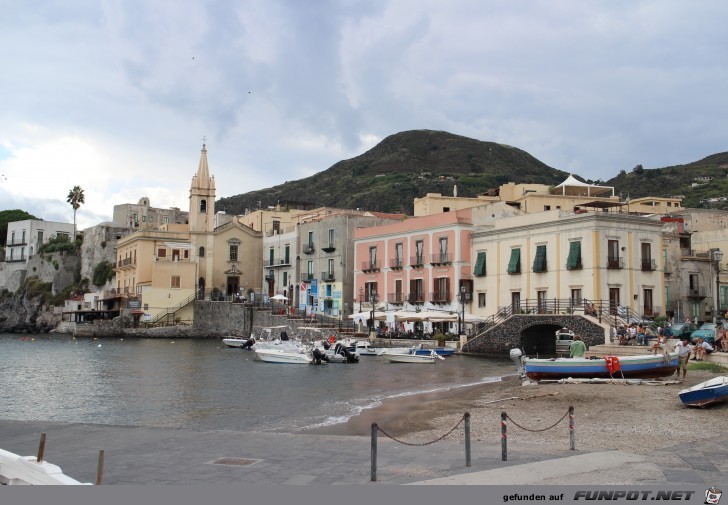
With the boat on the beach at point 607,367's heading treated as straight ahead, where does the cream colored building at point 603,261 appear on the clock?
The cream colored building is roughly at 9 o'clock from the boat on the beach.

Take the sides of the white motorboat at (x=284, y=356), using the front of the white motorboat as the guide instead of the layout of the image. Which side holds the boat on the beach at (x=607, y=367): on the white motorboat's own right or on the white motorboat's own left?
on the white motorboat's own left

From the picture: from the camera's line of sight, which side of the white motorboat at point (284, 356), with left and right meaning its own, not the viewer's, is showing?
left

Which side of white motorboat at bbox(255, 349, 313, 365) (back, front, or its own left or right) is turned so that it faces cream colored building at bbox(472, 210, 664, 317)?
back

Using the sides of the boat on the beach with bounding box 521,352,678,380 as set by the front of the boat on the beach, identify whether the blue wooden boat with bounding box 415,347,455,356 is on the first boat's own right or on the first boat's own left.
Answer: on the first boat's own left

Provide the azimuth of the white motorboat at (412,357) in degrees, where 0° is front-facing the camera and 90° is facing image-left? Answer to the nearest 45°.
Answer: approximately 90°

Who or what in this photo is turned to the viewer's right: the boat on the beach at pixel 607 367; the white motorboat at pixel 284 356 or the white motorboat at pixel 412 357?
the boat on the beach

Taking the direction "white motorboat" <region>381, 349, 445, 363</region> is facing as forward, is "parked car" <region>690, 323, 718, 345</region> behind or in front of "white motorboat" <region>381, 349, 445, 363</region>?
behind

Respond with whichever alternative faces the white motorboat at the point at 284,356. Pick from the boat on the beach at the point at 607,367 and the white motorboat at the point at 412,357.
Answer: the white motorboat at the point at 412,357

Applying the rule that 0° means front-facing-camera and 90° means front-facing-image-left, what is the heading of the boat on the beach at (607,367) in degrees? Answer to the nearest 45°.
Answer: approximately 270°

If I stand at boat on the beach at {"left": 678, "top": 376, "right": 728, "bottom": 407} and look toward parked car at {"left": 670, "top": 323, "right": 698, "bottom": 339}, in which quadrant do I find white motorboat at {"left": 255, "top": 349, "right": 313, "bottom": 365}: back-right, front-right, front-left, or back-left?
front-left

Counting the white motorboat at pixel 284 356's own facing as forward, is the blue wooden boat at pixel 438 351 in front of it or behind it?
behind

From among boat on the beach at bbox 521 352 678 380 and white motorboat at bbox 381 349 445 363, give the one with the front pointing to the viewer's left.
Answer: the white motorboat

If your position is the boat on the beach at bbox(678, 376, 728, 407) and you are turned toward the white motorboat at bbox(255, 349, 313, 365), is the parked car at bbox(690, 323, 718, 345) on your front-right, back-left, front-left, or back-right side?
front-right

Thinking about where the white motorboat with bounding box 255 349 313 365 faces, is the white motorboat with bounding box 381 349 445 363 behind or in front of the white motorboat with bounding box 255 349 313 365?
behind
